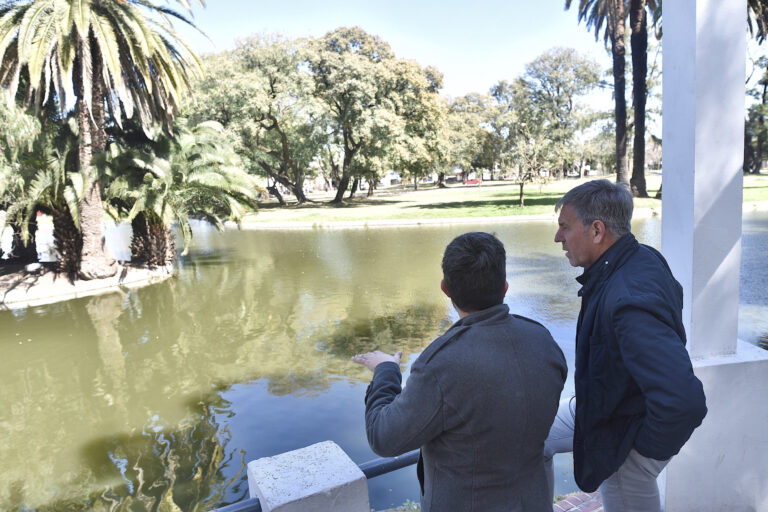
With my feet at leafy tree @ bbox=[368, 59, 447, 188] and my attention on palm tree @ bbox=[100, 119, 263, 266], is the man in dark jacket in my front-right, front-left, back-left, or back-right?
front-left

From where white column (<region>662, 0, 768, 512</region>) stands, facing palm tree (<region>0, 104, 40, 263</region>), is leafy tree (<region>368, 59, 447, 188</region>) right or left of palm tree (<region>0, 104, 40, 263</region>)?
right

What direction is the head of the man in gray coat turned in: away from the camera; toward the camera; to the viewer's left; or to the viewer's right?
away from the camera

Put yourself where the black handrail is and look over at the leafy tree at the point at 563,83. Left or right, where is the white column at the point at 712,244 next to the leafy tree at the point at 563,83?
right

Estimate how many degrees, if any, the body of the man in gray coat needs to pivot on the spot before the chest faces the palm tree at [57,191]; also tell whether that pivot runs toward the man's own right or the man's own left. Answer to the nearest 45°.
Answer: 0° — they already face it

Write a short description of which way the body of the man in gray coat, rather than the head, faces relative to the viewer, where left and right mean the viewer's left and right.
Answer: facing away from the viewer and to the left of the viewer

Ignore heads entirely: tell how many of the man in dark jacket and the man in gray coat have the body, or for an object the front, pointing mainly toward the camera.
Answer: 0

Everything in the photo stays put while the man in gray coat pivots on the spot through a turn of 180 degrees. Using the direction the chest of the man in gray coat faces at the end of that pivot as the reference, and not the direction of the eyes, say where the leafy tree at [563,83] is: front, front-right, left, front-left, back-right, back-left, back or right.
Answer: back-left

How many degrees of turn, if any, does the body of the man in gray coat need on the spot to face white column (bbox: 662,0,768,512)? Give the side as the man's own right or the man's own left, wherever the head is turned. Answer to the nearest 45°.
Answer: approximately 90° to the man's own right

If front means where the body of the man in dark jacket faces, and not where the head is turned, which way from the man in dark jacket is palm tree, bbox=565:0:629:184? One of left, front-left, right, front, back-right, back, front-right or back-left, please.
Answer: right

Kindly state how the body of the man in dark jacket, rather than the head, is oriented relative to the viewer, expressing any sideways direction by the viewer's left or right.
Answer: facing to the left of the viewer

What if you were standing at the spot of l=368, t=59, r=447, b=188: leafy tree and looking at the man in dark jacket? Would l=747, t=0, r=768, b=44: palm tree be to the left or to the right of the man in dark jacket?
left

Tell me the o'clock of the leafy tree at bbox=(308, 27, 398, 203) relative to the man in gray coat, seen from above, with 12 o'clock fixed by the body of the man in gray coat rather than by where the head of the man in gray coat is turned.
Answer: The leafy tree is roughly at 1 o'clock from the man in gray coat.

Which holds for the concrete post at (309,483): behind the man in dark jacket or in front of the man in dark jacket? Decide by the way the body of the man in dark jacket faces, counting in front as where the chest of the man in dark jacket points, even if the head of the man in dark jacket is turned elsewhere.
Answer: in front

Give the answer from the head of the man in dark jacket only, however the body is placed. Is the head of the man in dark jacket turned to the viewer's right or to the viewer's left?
to the viewer's left

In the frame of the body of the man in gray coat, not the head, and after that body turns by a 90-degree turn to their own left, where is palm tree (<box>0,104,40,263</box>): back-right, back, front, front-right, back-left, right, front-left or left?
right

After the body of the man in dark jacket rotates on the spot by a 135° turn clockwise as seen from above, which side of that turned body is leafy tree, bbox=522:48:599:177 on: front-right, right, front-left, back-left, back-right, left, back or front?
front-left
